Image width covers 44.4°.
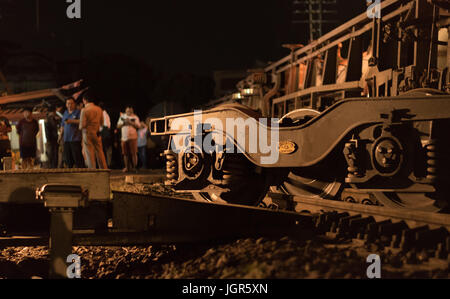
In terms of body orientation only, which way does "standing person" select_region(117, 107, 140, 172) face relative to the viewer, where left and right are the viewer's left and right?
facing the viewer

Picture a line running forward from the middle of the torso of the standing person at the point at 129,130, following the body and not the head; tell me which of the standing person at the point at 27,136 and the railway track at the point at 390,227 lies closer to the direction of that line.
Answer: the railway track

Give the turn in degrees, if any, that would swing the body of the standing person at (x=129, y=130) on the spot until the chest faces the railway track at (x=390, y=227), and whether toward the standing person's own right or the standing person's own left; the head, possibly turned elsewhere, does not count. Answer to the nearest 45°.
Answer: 0° — they already face it

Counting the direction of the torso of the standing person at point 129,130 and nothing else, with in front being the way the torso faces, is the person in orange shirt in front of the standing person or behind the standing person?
in front

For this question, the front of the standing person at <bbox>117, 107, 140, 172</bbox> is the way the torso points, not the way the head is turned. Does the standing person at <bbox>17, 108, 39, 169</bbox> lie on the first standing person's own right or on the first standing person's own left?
on the first standing person's own right

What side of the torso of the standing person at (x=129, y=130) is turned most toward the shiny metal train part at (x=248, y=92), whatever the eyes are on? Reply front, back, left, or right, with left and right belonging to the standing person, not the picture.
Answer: left

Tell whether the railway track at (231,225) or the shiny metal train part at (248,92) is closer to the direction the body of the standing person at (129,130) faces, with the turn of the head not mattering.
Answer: the railway track

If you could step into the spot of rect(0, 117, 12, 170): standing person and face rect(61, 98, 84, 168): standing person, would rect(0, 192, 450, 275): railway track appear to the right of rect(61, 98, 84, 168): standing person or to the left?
right
